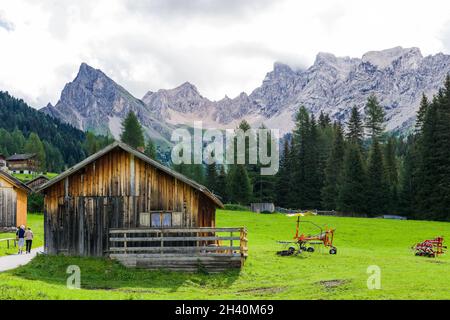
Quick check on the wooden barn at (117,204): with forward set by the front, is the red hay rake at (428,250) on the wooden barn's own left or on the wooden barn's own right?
on the wooden barn's own left

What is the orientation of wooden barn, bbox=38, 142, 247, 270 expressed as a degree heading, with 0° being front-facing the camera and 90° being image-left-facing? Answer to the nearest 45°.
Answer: approximately 0°

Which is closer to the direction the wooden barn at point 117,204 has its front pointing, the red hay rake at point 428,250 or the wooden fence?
the wooden fence
